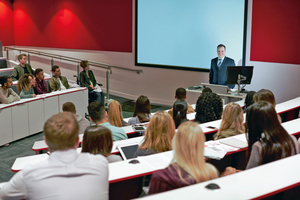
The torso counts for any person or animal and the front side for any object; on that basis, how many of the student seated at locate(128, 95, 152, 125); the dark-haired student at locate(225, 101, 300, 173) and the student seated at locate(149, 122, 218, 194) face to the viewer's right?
0

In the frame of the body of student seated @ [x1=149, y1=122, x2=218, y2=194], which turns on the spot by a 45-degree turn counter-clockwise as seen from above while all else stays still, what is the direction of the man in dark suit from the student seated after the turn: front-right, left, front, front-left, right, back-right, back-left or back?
front-right

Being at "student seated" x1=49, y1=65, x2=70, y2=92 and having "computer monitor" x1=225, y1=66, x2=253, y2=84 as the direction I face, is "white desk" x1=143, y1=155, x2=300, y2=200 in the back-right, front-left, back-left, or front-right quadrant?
front-right

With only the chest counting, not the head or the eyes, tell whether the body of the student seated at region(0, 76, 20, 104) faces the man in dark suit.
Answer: yes

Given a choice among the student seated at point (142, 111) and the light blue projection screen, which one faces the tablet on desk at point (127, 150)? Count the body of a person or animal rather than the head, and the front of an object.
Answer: the light blue projection screen

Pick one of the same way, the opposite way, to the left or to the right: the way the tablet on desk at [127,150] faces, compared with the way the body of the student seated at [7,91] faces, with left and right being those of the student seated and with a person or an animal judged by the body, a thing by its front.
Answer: to the right

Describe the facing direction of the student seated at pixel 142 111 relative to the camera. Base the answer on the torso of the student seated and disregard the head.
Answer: away from the camera

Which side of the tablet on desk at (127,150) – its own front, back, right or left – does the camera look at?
front

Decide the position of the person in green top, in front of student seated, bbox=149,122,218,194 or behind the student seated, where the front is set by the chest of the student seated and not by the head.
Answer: in front

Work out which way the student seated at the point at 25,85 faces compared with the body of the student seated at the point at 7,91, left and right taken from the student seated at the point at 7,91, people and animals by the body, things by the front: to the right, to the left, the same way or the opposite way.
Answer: the same way

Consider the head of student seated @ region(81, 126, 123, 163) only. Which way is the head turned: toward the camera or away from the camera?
away from the camera

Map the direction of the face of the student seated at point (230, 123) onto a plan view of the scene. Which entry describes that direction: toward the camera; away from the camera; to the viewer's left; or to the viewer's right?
away from the camera

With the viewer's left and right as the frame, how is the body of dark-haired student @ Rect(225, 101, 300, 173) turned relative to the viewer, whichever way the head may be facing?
facing away from the viewer and to the left of the viewer

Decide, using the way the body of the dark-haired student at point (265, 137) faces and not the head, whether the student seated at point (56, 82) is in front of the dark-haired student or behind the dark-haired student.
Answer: in front

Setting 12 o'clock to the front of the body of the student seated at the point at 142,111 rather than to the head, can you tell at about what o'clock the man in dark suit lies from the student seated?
The man in dark suit is roughly at 1 o'clock from the student seated.

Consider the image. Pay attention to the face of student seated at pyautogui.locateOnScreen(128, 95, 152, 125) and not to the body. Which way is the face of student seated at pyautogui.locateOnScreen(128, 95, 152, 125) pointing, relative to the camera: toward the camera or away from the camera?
away from the camera

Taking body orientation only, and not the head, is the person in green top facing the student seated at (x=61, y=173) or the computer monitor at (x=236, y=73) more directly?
the computer monitor

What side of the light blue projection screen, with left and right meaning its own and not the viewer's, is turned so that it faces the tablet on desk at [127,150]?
front
